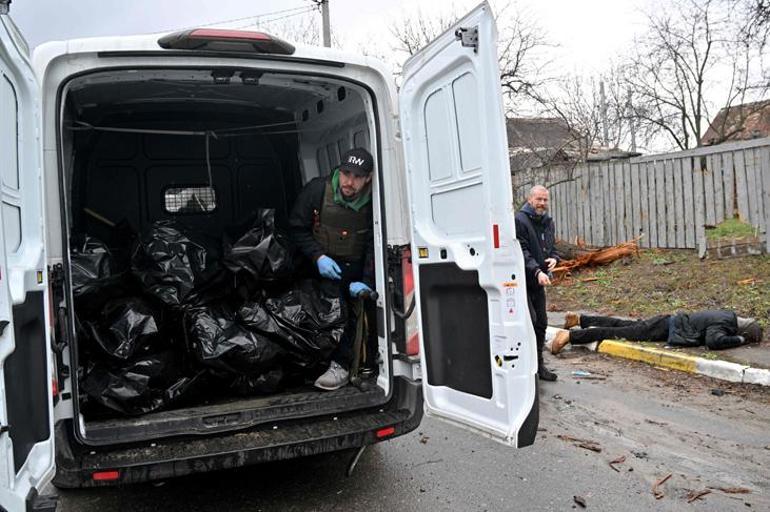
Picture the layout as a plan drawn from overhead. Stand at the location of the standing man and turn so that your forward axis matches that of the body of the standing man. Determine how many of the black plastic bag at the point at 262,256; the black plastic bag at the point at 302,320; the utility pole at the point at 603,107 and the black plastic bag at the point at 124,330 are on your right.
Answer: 3

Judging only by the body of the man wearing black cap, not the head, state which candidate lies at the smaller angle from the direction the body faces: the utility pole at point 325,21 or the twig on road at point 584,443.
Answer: the twig on road

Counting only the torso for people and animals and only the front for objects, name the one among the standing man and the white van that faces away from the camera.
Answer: the white van

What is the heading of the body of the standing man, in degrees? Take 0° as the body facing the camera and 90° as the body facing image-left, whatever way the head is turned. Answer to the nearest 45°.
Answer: approximately 315°

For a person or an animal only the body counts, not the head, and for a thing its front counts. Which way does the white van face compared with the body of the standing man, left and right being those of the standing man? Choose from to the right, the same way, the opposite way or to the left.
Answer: the opposite way

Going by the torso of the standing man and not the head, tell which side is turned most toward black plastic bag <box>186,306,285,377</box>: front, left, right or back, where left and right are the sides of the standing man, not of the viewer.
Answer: right

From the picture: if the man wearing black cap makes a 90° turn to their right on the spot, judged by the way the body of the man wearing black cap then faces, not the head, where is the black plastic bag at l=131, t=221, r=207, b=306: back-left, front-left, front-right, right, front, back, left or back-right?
front

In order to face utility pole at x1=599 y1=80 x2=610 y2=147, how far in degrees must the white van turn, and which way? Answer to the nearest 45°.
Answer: approximately 45° to its right

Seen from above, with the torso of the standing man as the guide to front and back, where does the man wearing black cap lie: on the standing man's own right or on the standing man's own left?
on the standing man's own right

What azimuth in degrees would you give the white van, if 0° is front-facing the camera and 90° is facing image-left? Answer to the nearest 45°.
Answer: approximately 180°

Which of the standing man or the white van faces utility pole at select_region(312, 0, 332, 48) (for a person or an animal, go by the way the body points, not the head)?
the white van
